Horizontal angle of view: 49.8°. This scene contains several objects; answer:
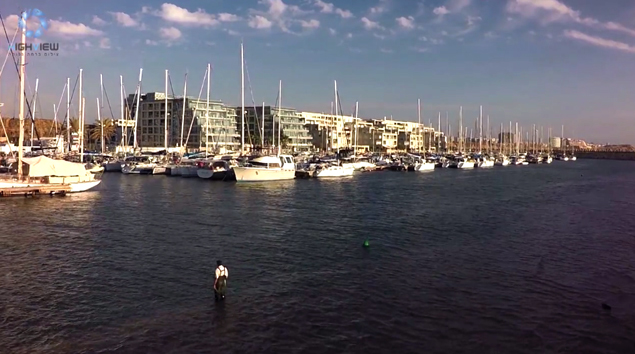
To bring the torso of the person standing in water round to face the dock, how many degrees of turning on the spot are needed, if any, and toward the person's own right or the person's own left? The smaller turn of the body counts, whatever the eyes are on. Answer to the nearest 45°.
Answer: approximately 45° to the person's own left

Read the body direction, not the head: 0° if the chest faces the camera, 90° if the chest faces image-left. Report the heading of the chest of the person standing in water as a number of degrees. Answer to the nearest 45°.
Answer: approximately 180°
